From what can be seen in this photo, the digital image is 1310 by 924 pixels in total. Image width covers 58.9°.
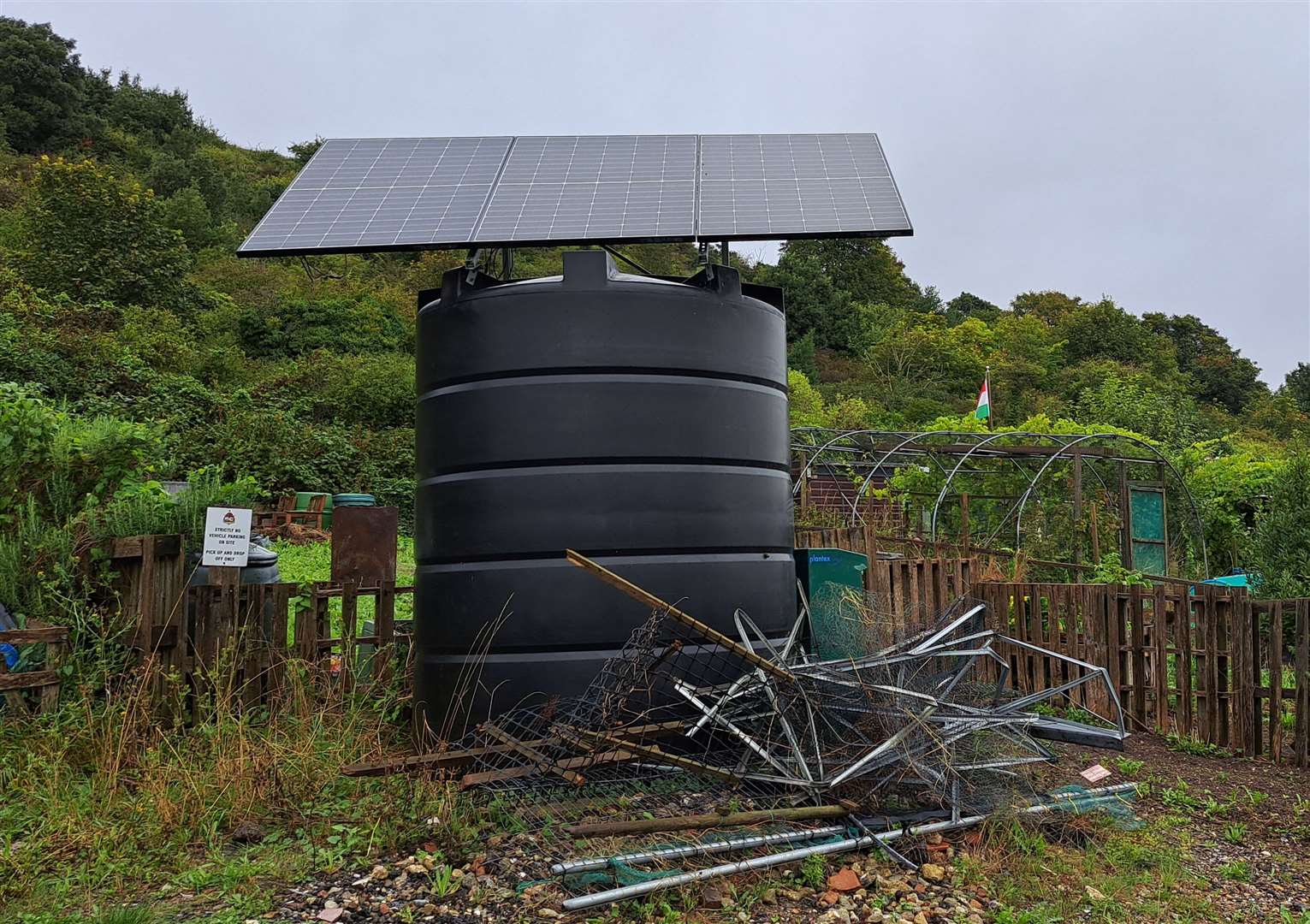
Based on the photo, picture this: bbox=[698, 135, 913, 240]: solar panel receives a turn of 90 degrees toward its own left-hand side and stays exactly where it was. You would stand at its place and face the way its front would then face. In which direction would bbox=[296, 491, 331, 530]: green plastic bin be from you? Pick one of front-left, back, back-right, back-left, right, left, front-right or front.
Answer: back-left

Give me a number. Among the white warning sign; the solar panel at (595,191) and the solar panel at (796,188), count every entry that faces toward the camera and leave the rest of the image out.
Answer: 3

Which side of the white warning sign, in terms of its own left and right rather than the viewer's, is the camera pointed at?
front

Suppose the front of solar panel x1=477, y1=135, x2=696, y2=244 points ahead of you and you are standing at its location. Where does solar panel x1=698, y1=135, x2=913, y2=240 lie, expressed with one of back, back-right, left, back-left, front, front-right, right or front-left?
left

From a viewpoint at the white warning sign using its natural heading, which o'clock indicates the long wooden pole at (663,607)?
The long wooden pole is roughly at 11 o'clock from the white warning sign.

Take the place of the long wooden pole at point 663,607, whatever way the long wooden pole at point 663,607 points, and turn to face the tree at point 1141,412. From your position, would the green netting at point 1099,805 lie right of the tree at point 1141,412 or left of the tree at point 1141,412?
right

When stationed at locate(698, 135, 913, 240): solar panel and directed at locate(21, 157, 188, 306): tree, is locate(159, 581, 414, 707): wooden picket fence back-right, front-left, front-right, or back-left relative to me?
front-left

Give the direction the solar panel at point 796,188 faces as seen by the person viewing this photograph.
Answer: facing the viewer

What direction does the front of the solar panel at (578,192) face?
toward the camera

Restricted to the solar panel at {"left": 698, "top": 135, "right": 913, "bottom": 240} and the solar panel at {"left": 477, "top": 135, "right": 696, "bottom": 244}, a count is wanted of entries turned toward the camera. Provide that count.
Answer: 2

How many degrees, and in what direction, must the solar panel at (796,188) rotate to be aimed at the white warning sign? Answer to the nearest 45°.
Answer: approximately 90° to its right

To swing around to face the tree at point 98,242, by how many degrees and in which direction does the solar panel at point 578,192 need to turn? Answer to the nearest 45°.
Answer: approximately 135° to its right

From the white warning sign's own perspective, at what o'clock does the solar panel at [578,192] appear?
The solar panel is roughly at 10 o'clock from the white warning sign.

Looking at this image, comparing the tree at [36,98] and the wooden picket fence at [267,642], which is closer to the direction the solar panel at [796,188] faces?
the wooden picket fence
